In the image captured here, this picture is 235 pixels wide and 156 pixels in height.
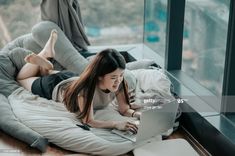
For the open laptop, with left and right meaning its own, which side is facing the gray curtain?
front

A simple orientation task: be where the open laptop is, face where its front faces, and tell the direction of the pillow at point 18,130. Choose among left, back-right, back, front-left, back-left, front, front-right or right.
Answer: front-left

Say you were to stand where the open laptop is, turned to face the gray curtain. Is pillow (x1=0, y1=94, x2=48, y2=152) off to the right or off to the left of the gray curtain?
left

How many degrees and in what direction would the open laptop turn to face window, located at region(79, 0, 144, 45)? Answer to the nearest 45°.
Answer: approximately 45° to its right

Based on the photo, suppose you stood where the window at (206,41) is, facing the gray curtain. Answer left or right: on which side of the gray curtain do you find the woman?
left

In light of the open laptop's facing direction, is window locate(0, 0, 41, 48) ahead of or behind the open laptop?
ahead

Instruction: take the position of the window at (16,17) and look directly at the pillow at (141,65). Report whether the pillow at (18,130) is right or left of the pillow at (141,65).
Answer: right

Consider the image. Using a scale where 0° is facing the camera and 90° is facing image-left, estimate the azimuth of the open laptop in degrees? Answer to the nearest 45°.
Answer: approximately 135°

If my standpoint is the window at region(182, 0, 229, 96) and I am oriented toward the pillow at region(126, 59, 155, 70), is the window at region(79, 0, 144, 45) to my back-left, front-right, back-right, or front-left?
front-right

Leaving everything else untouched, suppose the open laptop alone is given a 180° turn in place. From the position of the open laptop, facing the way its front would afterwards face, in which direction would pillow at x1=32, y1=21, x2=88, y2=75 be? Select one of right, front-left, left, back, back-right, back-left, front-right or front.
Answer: back
